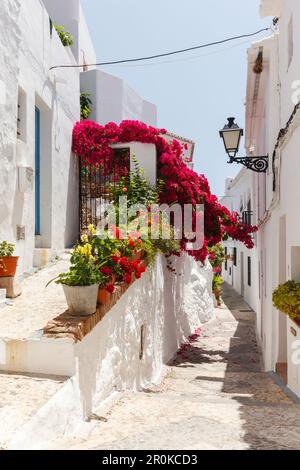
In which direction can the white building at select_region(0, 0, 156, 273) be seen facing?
to the viewer's right

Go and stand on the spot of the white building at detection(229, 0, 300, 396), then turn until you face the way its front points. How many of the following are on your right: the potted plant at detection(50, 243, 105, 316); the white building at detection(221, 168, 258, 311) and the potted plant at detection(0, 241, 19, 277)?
1

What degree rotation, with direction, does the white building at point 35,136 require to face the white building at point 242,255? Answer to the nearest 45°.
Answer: approximately 45° to its left

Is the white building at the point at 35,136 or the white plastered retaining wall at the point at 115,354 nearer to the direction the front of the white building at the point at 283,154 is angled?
the white building

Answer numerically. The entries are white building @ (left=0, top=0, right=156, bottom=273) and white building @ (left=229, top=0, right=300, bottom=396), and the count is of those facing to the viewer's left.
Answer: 1

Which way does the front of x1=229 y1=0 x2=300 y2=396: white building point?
to the viewer's left

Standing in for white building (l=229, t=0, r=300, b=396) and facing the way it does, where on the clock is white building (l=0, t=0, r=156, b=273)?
white building (l=0, t=0, r=156, b=273) is roughly at 12 o'clock from white building (l=229, t=0, r=300, b=396).

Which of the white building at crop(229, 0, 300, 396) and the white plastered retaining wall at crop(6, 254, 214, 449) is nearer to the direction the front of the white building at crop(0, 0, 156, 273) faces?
the white building

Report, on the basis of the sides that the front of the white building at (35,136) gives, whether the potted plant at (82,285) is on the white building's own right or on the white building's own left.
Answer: on the white building's own right

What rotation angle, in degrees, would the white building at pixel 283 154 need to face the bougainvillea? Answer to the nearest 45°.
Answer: approximately 45° to its right
